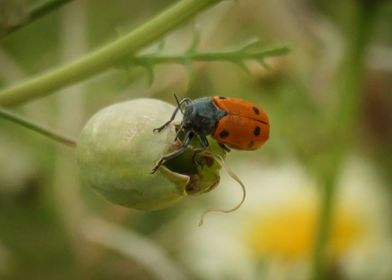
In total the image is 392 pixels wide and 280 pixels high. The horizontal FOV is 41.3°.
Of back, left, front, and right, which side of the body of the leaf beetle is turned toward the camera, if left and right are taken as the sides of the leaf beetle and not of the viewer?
left
